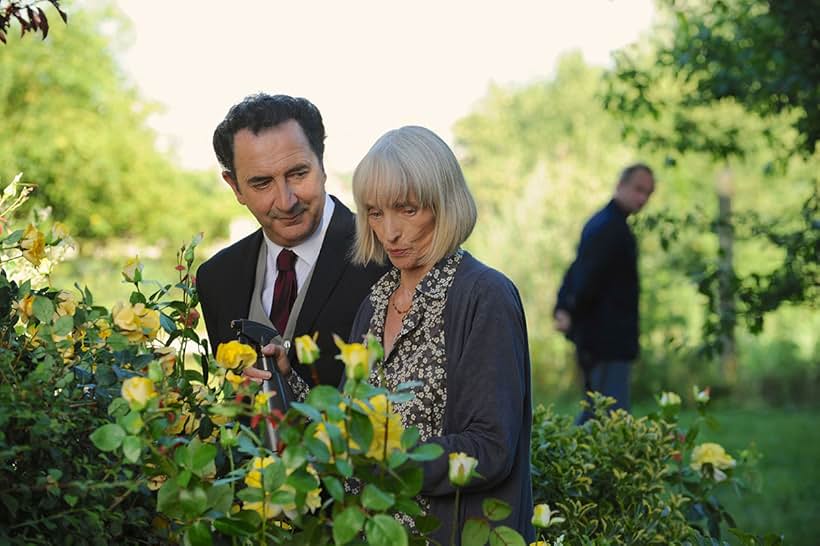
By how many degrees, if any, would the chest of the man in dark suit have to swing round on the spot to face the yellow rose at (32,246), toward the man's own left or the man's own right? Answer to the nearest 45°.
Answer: approximately 45° to the man's own right

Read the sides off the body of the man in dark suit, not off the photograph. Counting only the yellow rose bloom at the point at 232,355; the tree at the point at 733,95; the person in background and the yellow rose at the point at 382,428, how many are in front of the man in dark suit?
2

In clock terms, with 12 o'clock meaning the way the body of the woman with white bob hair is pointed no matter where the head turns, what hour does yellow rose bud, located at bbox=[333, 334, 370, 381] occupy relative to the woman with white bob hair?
The yellow rose bud is roughly at 11 o'clock from the woman with white bob hair.

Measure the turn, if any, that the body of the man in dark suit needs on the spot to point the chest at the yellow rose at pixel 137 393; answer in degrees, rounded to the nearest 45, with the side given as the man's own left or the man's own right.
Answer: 0° — they already face it

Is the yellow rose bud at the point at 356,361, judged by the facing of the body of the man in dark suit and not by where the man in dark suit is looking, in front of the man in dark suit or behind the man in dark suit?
in front

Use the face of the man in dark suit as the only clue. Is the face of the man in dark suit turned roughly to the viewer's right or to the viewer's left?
to the viewer's right
